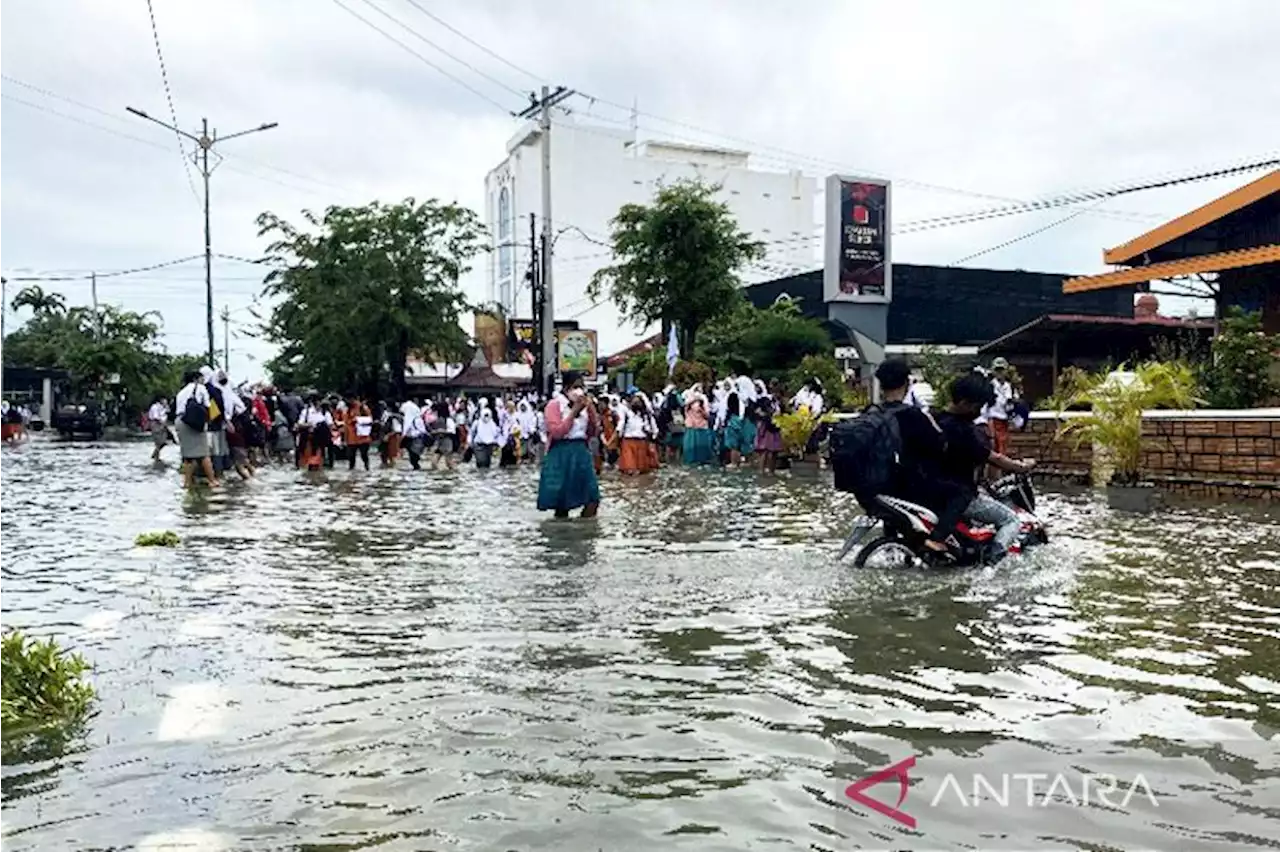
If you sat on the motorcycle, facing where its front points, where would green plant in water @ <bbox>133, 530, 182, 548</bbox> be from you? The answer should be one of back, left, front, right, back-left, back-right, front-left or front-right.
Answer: back

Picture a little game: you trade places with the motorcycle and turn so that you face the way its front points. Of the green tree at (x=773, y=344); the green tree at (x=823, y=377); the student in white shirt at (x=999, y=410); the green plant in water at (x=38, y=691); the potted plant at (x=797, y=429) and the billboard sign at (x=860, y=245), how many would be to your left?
5

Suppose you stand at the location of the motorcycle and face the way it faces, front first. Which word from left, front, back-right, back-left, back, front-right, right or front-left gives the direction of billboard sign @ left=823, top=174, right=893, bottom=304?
left

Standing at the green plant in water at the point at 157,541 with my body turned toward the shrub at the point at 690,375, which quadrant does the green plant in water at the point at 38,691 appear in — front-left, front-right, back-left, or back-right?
back-right

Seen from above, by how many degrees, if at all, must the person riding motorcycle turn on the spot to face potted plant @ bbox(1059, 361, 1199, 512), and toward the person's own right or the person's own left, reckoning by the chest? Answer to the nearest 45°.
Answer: approximately 90° to the person's own left

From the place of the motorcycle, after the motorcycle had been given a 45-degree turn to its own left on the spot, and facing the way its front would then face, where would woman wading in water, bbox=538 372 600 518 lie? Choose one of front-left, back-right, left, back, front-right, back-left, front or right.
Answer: left

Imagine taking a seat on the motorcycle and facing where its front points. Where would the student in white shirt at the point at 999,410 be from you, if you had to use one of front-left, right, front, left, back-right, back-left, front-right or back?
left

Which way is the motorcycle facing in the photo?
to the viewer's right

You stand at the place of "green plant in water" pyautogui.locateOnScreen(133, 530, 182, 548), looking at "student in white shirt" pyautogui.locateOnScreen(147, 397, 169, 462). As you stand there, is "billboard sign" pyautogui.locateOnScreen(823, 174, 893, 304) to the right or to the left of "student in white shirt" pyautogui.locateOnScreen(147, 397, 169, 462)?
right

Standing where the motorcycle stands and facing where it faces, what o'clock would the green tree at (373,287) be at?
The green tree is roughly at 8 o'clock from the motorcycle.

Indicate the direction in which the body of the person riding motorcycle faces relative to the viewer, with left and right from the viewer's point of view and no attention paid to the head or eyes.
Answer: facing to the right of the viewer

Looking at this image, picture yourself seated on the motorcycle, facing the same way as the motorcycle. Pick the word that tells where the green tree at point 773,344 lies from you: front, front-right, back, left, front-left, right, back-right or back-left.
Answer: left

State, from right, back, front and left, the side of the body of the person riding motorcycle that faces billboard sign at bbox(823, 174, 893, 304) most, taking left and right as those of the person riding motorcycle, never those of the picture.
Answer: left

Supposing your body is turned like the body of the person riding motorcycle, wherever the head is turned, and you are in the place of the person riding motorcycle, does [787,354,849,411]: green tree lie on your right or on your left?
on your left

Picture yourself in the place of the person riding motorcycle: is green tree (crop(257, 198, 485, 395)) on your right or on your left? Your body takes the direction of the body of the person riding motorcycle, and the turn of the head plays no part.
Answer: on your left

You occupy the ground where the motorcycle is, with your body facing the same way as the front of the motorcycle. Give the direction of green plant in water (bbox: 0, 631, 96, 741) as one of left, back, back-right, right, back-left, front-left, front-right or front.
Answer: back-right
